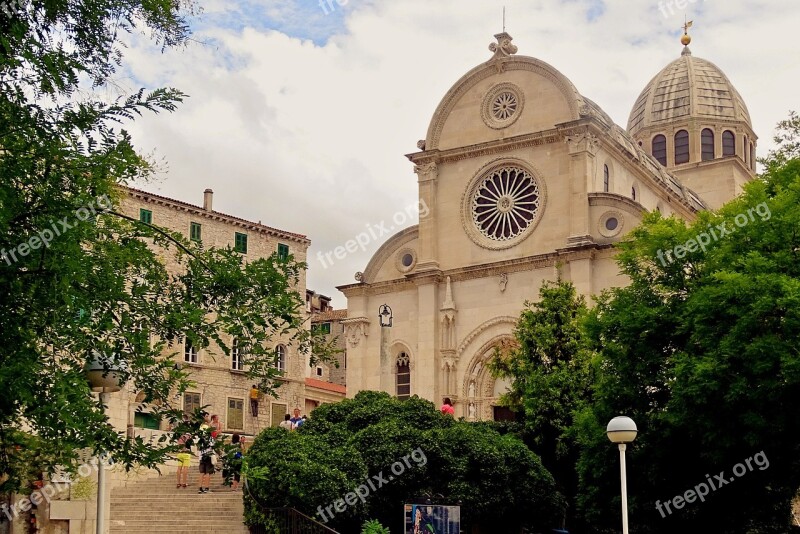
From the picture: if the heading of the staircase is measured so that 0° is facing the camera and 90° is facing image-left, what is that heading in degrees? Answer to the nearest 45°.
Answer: approximately 0°

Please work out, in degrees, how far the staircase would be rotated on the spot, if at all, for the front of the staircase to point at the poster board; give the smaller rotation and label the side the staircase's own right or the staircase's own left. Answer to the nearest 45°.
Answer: approximately 45° to the staircase's own left

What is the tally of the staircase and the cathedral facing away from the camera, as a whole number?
0

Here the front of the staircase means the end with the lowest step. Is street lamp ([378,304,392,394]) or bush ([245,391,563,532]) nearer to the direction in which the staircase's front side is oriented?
the bush

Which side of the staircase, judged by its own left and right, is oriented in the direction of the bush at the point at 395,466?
left

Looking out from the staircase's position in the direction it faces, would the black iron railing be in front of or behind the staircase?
in front

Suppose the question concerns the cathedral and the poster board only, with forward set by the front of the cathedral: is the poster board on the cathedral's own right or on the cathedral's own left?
on the cathedral's own left

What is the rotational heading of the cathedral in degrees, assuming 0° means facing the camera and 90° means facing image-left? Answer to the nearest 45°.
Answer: approximately 45°

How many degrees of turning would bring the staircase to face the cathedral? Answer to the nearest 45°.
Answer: approximately 135° to its left

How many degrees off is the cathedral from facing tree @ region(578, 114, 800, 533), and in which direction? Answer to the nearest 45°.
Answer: approximately 45° to its left

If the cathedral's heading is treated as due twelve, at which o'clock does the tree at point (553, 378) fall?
The tree is roughly at 10 o'clock from the cathedral.

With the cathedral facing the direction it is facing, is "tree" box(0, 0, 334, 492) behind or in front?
in front
